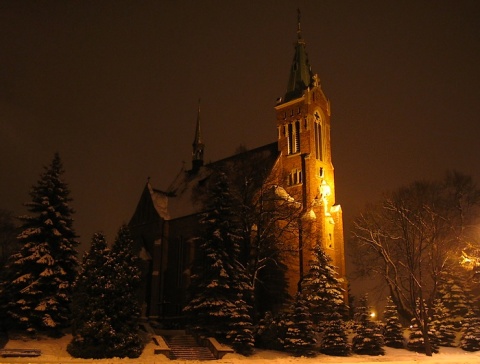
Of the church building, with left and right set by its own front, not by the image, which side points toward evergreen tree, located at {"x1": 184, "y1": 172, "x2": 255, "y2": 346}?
right

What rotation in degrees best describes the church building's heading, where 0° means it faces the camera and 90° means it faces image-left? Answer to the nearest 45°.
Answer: approximately 315°

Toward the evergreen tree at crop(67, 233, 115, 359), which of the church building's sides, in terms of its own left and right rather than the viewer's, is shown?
right

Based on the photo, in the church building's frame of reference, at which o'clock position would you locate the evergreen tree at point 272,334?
The evergreen tree is roughly at 2 o'clock from the church building.

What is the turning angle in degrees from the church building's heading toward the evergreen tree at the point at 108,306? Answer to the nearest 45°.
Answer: approximately 90° to its right

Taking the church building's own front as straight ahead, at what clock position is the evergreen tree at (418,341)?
The evergreen tree is roughly at 12 o'clock from the church building.

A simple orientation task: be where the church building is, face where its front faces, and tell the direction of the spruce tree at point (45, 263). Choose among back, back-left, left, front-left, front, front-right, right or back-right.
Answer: right

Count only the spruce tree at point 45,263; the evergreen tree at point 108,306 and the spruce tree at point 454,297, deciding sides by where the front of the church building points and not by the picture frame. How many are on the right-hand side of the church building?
2

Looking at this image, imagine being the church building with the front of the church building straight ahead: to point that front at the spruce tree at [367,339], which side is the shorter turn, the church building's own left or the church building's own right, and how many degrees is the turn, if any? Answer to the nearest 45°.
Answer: approximately 45° to the church building's own right

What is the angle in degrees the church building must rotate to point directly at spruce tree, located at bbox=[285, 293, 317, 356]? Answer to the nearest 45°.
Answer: approximately 45° to its right
